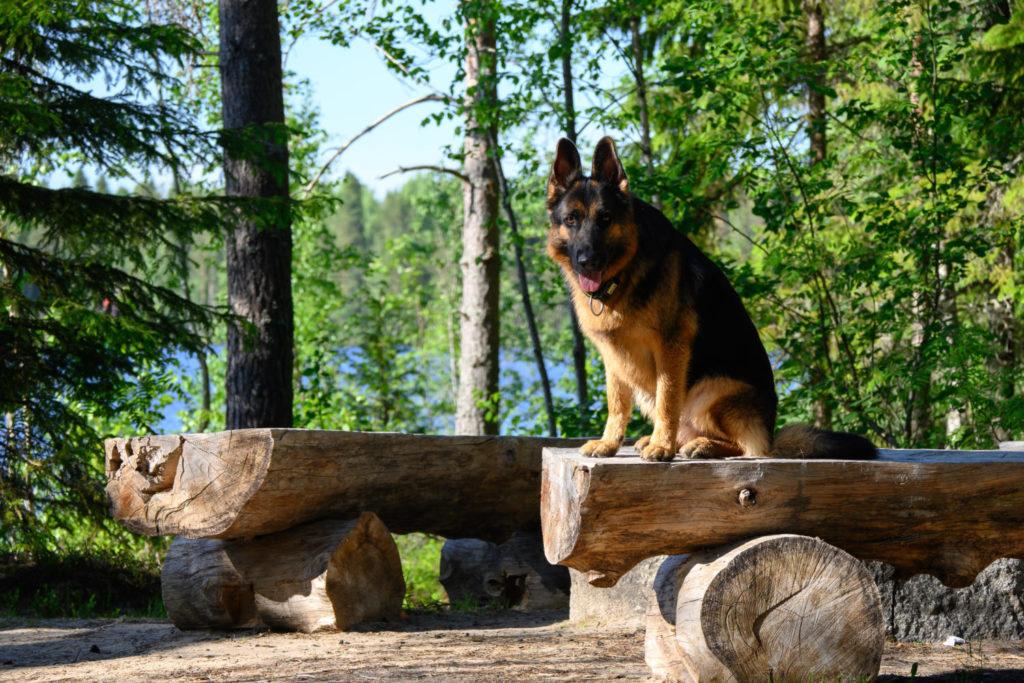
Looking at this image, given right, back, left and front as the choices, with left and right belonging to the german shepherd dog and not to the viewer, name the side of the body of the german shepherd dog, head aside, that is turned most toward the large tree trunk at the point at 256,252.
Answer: right

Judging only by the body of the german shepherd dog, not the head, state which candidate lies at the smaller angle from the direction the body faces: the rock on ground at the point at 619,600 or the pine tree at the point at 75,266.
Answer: the pine tree

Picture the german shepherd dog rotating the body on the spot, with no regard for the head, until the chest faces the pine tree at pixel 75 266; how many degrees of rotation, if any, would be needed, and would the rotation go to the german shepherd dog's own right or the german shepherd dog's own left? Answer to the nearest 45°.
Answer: approximately 90° to the german shepherd dog's own right

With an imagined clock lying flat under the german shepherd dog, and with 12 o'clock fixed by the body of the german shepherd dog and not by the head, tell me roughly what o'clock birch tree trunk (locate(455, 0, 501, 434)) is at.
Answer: The birch tree trunk is roughly at 4 o'clock from the german shepherd dog.

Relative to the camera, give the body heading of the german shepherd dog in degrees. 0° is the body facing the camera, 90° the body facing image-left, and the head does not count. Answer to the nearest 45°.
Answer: approximately 45°
